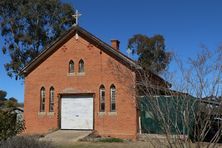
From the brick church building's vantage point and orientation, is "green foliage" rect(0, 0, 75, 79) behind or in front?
behind

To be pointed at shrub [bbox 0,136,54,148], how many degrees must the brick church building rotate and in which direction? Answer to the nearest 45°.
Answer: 0° — it already faces it

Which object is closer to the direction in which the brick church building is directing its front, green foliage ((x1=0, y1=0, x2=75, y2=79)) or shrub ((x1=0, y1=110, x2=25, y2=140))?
the shrub

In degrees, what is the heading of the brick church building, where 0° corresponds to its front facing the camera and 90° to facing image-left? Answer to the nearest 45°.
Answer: approximately 0°
